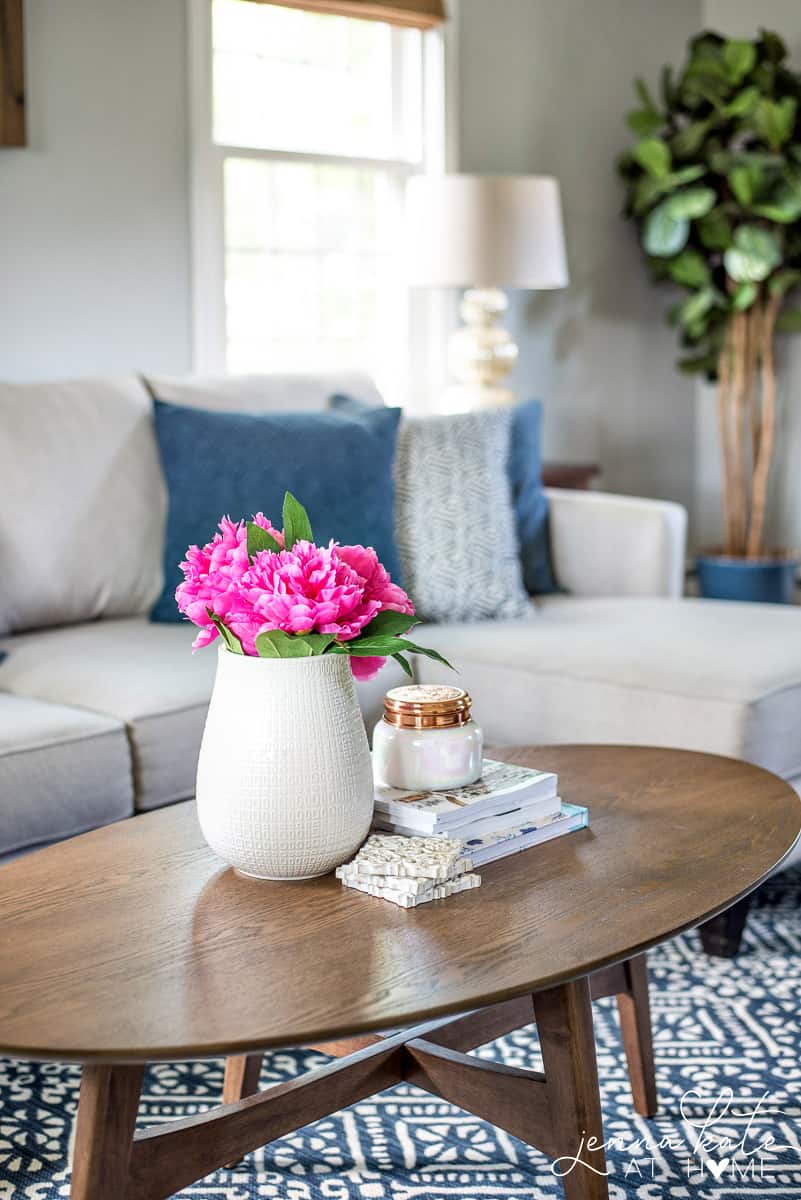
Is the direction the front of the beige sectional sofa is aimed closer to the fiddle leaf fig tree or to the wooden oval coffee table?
the wooden oval coffee table

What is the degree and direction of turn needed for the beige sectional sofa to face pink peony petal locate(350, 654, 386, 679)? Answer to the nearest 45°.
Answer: approximately 45° to its right

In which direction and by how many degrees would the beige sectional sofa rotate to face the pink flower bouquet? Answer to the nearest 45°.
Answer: approximately 45° to its right

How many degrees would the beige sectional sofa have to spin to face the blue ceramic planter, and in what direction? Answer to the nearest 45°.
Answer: approximately 90° to its left

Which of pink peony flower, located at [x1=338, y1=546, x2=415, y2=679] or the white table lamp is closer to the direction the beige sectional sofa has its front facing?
the pink peony flower

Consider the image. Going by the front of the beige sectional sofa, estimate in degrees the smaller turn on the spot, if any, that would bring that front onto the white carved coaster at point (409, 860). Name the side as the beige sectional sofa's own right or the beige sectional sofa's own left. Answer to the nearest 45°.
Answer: approximately 45° to the beige sectional sofa's own right

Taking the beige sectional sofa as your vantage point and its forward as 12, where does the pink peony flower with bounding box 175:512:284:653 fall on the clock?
The pink peony flower is roughly at 1 o'clock from the beige sectional sofa.

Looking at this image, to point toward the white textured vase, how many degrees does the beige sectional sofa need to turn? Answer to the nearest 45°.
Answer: approximately 45° to its right

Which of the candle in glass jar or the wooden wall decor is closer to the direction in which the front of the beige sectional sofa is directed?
the candle in glass jar

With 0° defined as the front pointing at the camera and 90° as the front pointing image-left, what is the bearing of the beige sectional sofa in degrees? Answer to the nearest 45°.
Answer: approximately 315°

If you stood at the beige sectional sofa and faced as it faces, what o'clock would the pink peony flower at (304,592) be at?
The pink peony flower is roughly at 1 o'clock from the beige sectional sofa.
